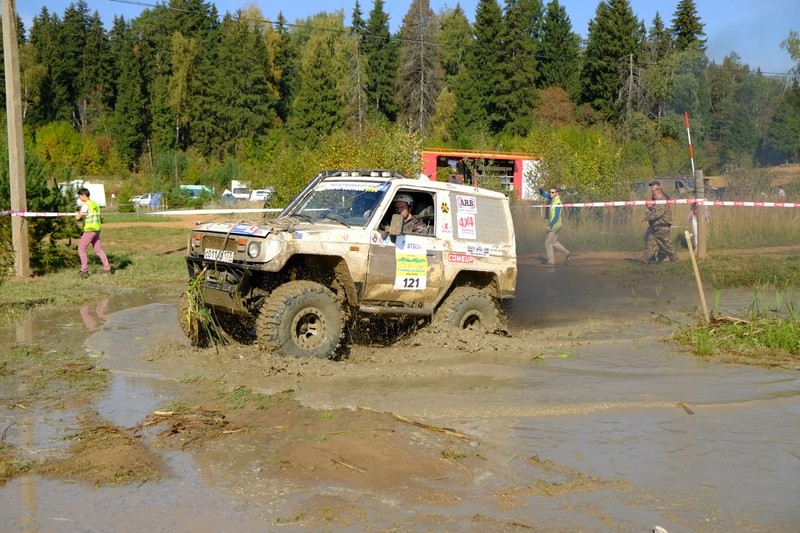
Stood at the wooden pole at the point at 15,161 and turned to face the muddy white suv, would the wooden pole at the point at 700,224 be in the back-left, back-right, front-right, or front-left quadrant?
front-left

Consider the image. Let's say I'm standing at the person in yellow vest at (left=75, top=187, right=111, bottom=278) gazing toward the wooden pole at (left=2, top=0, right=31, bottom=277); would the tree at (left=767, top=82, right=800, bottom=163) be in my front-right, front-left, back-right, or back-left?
back-right

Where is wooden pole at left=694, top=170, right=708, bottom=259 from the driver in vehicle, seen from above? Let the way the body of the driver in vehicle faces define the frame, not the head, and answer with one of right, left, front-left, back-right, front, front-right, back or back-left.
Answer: back

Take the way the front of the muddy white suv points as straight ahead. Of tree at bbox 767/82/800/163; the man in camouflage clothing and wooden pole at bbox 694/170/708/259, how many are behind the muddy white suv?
3

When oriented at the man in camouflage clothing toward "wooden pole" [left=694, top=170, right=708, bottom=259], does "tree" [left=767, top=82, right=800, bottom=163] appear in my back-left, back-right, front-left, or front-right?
front-left

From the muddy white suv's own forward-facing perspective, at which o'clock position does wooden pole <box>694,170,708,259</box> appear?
The wooden pole is roughly at 6 o'clock from the muddy white suv.

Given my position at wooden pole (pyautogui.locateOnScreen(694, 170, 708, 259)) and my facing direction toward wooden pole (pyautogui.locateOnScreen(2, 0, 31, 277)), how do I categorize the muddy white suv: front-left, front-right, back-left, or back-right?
front-left

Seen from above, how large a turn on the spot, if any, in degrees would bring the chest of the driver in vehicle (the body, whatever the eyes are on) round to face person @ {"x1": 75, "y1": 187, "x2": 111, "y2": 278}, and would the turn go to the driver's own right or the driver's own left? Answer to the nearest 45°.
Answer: approximately 90° to the driver's own right

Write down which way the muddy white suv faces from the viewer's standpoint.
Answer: facing the viewer and to the left of the viewer

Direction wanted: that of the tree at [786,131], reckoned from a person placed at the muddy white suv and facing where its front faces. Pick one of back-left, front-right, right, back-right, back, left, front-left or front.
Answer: back

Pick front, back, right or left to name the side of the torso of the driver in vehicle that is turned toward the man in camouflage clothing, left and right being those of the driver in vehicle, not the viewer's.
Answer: back

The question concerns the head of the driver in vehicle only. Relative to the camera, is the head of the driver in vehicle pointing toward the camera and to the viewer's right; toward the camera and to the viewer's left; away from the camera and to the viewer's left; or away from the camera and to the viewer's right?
toward the camera and to the viewer's left

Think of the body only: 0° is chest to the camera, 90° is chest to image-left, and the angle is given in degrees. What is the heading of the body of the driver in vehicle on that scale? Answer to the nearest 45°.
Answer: approximately 45°

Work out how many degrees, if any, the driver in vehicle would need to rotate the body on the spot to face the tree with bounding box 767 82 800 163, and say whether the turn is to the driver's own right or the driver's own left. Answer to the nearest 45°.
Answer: approximately 180°

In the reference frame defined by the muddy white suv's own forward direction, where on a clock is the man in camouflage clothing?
The man in camouflage clothing is roughly at 6 o'clock from the muddy white suv.

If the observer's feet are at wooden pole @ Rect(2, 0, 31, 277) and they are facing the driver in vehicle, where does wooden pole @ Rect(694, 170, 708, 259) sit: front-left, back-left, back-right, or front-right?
front-left
